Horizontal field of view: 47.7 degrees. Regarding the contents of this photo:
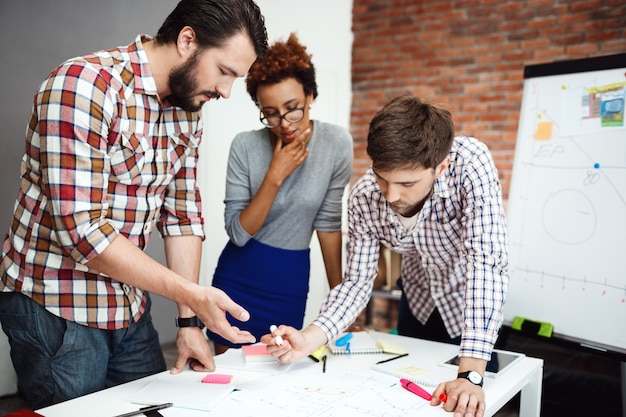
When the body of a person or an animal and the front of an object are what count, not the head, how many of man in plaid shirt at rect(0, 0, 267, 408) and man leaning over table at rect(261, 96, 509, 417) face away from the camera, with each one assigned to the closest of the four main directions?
0

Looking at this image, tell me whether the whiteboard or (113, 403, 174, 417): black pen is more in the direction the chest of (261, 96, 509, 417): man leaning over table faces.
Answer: the black pen

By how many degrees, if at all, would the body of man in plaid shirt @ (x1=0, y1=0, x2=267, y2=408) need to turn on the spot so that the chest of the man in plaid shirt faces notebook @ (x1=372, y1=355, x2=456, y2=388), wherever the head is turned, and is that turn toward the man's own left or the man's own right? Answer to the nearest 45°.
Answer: approximately 45° to the man's own left

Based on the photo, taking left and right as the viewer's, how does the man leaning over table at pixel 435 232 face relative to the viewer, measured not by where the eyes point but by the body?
facing the viewer and to the left of the viewer

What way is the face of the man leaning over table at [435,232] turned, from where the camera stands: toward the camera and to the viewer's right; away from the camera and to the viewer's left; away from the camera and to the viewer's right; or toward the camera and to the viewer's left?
toward the camera and to the viewer's left

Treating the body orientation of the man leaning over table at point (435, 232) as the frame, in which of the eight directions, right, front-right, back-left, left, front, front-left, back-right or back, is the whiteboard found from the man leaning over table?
back

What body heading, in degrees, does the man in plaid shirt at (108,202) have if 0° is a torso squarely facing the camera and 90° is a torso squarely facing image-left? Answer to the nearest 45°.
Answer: approximately 315°
